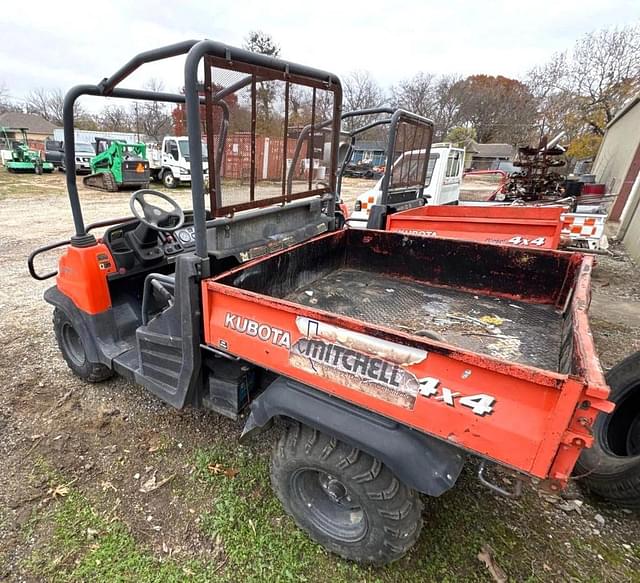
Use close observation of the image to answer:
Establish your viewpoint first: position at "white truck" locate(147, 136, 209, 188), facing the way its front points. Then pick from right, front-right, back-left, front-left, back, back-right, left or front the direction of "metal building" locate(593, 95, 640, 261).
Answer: front

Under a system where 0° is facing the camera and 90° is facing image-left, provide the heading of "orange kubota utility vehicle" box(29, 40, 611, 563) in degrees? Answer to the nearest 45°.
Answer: approximately 135°

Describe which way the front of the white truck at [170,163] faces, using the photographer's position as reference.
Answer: facing the viewer and to the right of the viewer

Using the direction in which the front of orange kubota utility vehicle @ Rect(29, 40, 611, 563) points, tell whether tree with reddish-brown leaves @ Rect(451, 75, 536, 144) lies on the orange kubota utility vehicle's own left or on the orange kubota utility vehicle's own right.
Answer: on the orange kubota utility vehicle's own right

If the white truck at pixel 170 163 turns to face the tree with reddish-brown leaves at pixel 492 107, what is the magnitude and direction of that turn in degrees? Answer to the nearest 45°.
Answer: approximately 90° to its left

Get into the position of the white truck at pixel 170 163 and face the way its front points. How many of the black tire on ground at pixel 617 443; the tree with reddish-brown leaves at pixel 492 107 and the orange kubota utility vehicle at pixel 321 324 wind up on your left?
1

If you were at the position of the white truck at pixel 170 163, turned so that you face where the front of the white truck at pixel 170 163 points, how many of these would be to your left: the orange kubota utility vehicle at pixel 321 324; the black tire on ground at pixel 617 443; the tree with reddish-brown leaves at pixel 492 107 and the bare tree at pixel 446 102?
2

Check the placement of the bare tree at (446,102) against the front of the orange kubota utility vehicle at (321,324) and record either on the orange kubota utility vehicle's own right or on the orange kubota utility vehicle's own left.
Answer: on the orange kubota utility vehicle's own right

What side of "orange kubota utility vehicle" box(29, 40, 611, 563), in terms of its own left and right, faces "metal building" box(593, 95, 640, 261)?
right

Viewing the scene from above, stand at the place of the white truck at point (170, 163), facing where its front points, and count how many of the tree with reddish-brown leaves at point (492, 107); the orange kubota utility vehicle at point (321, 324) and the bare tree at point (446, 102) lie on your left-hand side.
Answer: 2

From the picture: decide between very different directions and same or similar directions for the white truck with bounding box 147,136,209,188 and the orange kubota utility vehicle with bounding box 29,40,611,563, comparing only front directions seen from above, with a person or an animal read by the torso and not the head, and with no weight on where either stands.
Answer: very different directions

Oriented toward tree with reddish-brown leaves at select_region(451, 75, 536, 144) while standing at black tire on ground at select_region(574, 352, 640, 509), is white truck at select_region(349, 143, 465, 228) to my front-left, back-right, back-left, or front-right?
front-left

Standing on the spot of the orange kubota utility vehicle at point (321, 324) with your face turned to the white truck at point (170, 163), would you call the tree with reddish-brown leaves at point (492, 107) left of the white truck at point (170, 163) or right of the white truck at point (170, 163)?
right
